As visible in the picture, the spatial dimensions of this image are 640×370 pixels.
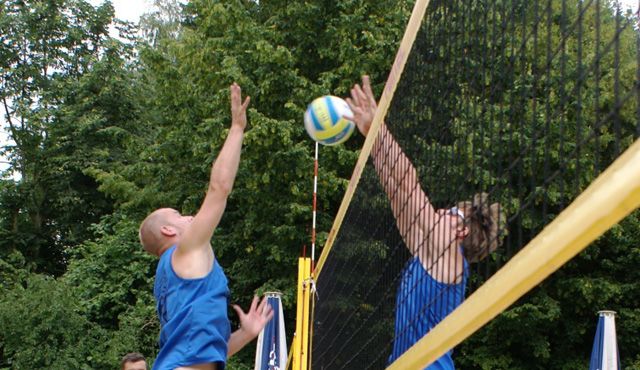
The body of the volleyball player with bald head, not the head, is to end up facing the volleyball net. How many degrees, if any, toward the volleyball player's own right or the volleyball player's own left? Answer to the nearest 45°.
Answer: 0° — they already face it

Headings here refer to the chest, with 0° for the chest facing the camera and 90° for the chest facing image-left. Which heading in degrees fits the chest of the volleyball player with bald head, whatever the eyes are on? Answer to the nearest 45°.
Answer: approximately 270°

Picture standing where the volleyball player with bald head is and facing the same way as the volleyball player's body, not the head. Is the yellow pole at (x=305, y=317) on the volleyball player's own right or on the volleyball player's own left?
on the volleyball player's own left

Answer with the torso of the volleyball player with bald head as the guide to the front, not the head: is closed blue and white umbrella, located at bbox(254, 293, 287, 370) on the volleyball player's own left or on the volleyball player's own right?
on the volleyball player's own left
